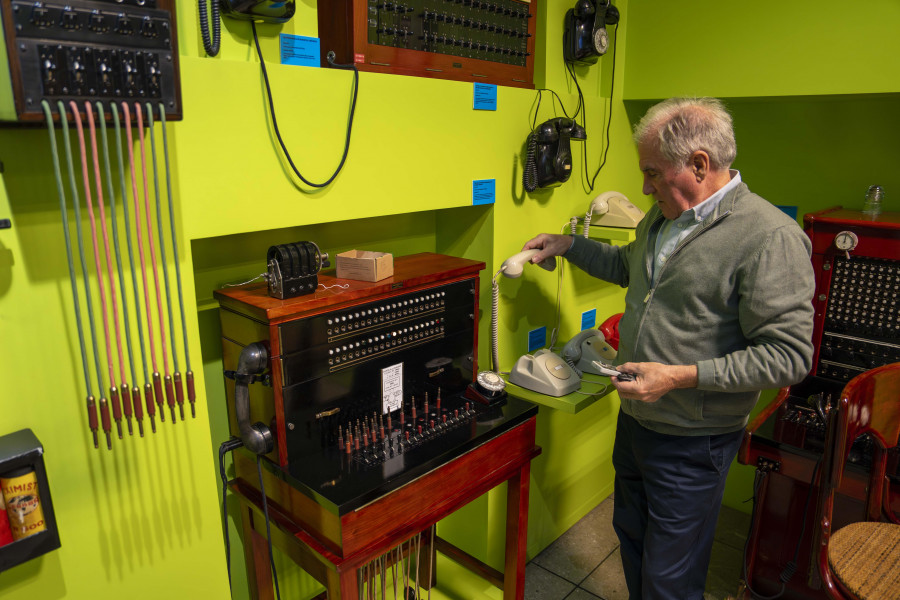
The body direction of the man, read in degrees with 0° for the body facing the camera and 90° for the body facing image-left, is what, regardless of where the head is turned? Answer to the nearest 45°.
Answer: approximately 45°

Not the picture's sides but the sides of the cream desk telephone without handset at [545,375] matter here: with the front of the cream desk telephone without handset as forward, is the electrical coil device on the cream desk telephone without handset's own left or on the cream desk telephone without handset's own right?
on the cream desk telephone without handset's own right

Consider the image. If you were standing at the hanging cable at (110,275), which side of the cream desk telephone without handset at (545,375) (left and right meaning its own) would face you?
right

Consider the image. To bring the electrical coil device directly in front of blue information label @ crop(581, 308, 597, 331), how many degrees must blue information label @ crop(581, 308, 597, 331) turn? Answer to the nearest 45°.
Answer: approximately 90° to its right

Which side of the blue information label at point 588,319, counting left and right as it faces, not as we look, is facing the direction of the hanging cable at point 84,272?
right

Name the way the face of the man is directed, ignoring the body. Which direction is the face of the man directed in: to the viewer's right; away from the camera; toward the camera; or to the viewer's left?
to the viewer's left
